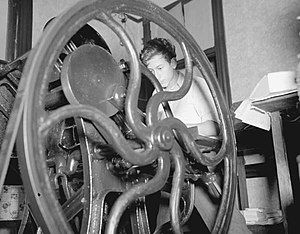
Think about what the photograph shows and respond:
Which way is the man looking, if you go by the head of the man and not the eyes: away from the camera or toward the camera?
toward the camera

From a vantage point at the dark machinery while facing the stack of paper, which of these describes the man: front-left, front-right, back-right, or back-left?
front-left

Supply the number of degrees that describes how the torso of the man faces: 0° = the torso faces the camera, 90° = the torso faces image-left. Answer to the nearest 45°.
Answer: approximately 45°

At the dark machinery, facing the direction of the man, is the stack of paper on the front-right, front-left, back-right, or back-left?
front-right
